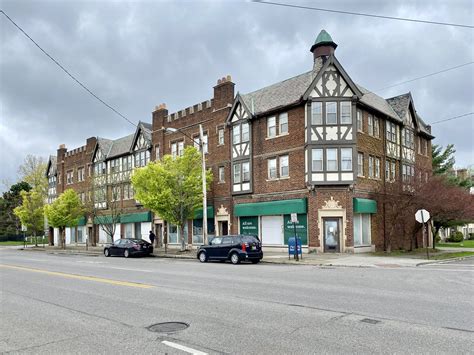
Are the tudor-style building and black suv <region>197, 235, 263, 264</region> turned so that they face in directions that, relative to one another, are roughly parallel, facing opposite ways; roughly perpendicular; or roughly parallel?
roughly perpendicular

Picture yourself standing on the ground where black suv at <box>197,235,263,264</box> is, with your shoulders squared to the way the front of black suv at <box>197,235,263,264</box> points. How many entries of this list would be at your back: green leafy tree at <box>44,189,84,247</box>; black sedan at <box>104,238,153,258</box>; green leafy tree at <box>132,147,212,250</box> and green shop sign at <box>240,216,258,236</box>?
0

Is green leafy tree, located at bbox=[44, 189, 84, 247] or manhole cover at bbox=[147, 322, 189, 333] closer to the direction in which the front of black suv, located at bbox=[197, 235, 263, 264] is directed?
the green leafy tree

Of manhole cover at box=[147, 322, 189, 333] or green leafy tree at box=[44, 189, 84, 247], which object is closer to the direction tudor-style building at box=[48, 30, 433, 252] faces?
the manhole cover

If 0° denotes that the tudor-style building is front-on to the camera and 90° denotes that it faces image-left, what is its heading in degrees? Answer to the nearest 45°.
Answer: approximately 45°

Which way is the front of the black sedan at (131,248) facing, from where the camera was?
facing away from the viewer and to the left of the viewer

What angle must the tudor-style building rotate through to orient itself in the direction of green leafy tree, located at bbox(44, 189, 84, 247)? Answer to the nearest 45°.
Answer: approximately 90° to its right

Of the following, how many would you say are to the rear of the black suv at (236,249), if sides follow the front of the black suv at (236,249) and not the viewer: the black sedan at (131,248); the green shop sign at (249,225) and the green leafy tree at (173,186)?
0

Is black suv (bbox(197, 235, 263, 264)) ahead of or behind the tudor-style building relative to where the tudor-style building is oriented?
ahead

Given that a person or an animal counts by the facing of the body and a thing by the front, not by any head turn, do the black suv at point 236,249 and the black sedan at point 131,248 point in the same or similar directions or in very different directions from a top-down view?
same or similar directions

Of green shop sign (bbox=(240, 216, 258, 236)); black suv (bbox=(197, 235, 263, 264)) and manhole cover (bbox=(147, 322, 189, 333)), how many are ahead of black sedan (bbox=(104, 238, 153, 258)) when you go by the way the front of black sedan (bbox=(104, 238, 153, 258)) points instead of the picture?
0

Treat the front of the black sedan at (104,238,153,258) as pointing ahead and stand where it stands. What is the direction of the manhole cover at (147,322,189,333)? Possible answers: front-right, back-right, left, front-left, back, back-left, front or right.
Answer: back-left

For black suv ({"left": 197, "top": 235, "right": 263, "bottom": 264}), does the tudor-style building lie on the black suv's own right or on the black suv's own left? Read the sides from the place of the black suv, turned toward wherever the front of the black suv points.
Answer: on the black suv's own right

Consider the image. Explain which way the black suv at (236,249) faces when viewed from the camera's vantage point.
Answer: facing away from the viewer and to the left of the viewer

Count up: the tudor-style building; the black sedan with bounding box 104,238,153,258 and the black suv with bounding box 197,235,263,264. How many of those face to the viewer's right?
0

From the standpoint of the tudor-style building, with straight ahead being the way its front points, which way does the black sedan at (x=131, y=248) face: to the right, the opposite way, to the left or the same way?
to the right

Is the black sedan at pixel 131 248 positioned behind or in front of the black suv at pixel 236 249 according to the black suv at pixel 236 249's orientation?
in front

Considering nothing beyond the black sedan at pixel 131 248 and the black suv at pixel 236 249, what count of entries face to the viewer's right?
0
